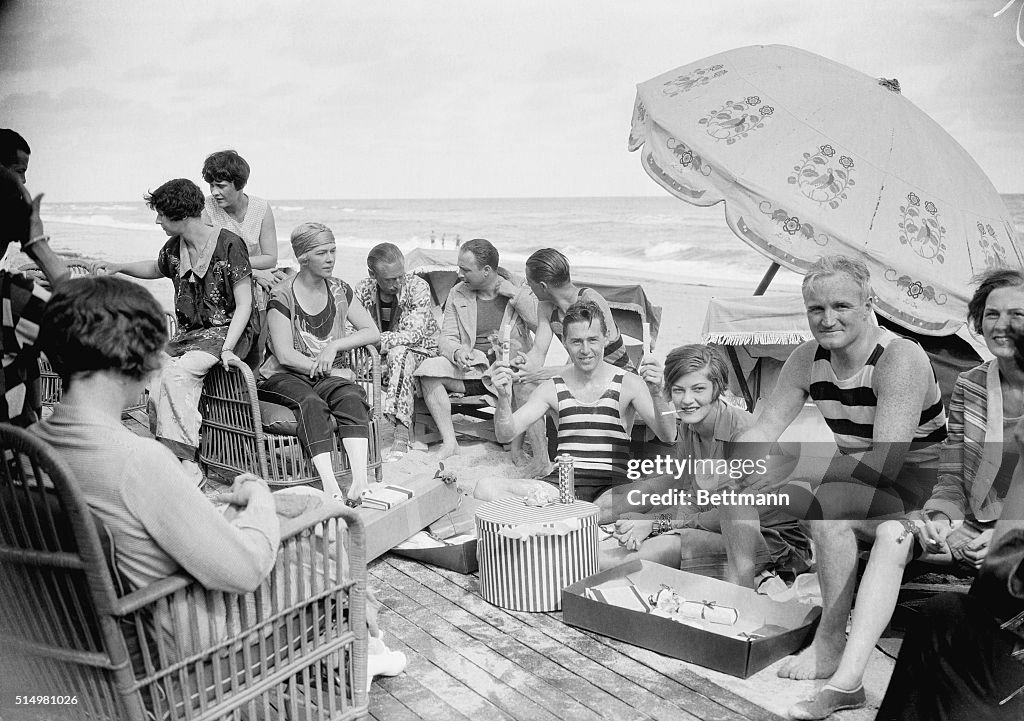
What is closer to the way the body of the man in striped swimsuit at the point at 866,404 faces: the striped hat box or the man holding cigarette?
the striped hat box

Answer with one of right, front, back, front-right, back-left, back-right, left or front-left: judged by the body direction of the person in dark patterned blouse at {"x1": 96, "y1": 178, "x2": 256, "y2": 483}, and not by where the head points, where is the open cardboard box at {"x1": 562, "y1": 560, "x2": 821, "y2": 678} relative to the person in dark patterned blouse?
left

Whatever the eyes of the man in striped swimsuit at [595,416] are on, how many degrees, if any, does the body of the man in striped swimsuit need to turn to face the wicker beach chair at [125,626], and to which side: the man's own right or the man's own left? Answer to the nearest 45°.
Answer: approximately 45° to the man's own right

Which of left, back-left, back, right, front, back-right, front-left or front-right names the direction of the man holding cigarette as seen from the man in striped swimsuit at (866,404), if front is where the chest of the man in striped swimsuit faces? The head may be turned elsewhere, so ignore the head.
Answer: right

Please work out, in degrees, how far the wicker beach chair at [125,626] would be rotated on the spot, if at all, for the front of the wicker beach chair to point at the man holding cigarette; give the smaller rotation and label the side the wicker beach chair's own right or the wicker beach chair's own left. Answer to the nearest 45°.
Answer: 0° — it already faces them

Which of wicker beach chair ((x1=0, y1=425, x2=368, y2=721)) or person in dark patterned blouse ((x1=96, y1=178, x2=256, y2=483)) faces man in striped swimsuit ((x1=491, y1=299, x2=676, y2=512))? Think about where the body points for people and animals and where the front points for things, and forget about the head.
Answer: the wicker beach chair

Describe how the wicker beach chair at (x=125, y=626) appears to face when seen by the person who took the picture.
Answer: facing away from the viewer and to the right of the viewer

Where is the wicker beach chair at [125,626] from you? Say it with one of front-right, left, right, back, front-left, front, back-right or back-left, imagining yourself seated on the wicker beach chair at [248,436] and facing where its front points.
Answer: front-right

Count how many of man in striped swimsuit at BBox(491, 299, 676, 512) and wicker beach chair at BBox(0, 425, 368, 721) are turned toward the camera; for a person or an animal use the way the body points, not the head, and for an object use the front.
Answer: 1

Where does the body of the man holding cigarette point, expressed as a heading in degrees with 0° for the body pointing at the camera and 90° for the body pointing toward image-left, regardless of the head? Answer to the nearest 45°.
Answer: approximately 45°

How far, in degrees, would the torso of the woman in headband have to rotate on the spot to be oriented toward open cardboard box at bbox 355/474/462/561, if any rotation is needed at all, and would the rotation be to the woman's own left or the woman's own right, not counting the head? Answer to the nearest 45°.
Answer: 0° — they already face it
